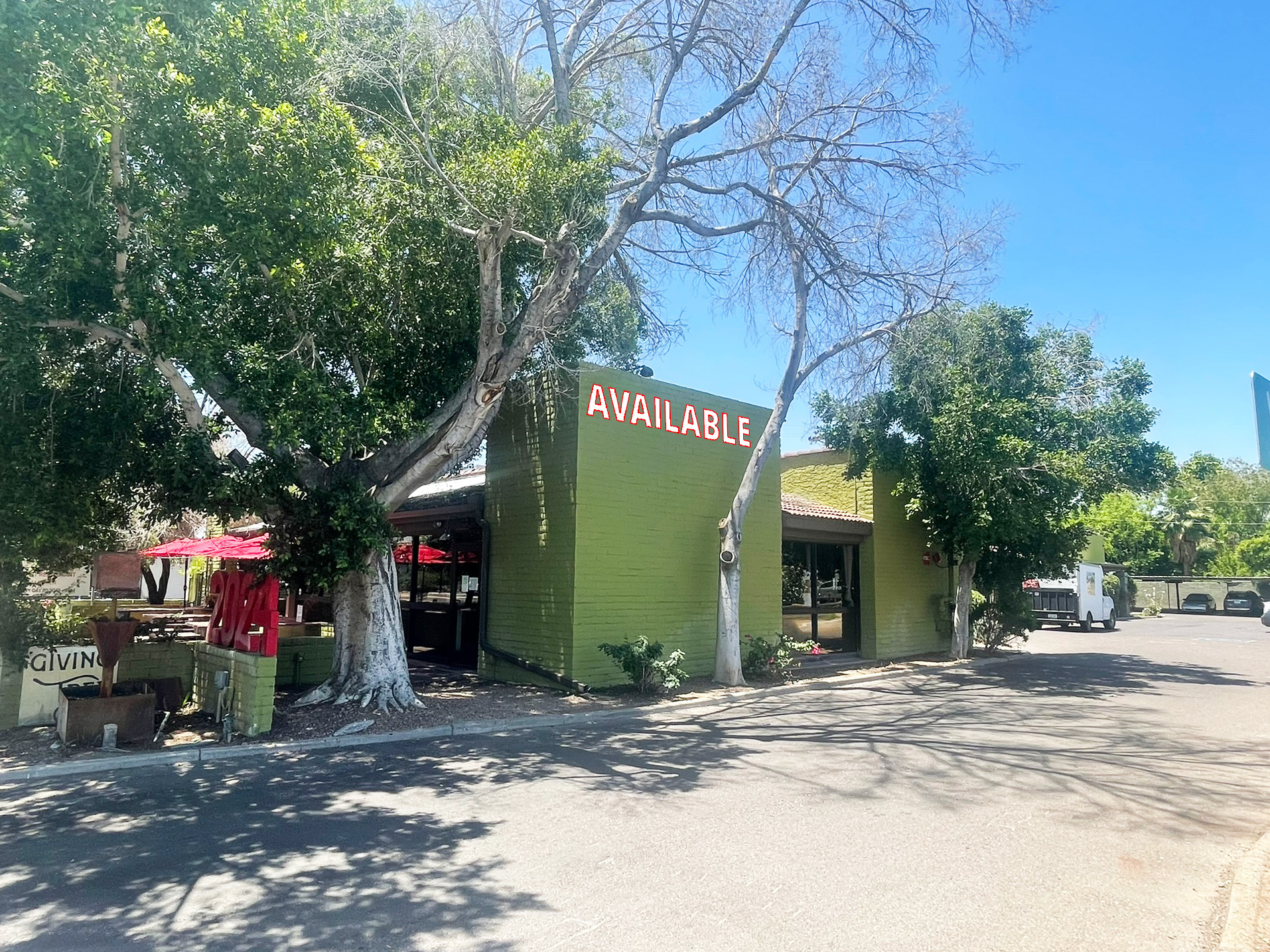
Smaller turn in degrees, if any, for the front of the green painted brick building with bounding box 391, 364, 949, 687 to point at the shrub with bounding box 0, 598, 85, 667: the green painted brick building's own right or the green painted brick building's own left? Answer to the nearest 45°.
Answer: approximately 90° to the green painted brick building's own right

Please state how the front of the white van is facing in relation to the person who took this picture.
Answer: facing away from the viewer and to the right of the viewer

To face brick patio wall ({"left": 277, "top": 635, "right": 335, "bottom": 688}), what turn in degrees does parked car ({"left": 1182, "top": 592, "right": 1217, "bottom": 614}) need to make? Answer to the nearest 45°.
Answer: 0° — it already faces it

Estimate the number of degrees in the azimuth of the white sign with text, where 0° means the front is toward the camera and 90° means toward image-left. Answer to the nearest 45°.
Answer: approximately 0°

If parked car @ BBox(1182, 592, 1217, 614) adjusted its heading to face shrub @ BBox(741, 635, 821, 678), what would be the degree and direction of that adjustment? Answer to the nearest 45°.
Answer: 0° — it already faces it

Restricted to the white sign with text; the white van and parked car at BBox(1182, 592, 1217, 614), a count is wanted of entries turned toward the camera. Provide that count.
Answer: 2
